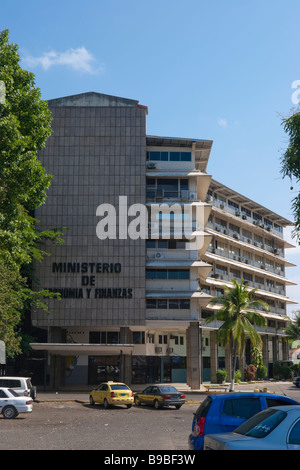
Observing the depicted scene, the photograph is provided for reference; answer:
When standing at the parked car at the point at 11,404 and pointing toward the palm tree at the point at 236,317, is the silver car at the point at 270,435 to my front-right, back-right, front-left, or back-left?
back-right

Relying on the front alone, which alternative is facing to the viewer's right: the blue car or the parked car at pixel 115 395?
the blue car

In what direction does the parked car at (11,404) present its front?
to the viewer's left

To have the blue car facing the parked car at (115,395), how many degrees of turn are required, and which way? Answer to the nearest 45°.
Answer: approximately 90° to its left

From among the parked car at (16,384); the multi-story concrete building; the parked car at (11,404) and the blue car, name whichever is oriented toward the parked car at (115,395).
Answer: the multi-story concrete building

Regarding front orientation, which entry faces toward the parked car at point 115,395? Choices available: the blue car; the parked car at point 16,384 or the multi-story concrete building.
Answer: the multi-story concrete building

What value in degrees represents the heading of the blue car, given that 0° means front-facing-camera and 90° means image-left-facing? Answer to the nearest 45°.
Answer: approximately 270°

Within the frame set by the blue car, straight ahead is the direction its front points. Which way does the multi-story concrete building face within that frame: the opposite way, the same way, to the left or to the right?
to the right

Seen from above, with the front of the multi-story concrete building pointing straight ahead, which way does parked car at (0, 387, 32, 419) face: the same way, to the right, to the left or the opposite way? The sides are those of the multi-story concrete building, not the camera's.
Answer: to the right

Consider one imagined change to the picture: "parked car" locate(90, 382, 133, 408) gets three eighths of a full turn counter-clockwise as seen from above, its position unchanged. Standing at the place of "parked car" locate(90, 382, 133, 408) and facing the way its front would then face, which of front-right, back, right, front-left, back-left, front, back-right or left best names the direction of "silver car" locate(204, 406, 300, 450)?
front

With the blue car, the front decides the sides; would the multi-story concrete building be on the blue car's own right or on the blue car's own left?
on the blue car's own left
